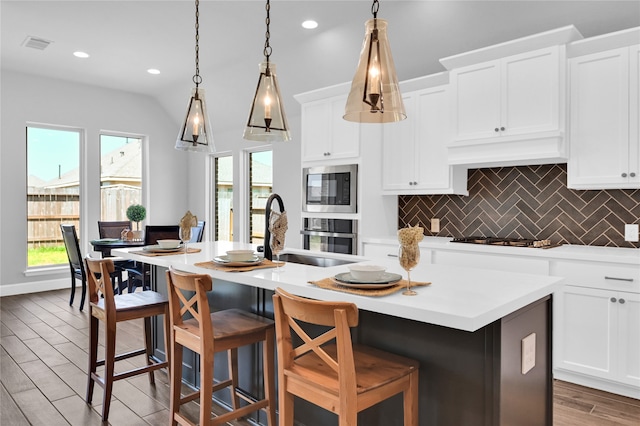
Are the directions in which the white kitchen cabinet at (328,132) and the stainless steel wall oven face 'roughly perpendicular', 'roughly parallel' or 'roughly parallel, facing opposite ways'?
roughly parallel

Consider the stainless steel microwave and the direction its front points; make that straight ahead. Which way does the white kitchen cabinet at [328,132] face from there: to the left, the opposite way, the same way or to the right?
the same way

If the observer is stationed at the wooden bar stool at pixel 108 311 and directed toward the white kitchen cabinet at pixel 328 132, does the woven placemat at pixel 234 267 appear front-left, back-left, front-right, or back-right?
front-right

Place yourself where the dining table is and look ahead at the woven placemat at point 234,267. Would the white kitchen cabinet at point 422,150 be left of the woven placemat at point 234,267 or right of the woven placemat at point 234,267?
left

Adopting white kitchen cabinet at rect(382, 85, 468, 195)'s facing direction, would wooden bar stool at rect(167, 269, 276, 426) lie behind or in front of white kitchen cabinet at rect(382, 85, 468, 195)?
in front

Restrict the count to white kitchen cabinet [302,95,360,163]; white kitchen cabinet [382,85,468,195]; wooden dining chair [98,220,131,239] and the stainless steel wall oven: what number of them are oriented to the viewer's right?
0

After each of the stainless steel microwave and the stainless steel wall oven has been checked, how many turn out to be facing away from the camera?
0

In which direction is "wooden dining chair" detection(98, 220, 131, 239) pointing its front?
toward the camera

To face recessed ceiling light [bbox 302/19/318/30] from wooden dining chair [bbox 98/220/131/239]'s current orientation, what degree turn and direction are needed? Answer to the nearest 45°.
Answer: approximately 45° to its left

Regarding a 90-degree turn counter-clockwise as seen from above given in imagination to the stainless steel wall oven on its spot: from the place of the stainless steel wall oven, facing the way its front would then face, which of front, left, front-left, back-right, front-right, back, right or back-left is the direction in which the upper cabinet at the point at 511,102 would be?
front

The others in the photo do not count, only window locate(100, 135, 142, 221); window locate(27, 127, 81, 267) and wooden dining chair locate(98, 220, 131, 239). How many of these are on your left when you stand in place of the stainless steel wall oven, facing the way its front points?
0

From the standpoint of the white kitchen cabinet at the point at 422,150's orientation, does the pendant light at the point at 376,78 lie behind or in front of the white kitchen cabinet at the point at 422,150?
in front

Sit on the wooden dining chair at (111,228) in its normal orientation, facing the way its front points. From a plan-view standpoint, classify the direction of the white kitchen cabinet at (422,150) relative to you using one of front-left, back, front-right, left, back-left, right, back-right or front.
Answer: front-left

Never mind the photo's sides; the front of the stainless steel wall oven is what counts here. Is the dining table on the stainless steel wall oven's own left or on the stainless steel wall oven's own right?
on the stainless steel wall oven's own right

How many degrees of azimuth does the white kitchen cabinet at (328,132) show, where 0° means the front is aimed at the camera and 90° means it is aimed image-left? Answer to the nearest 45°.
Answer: approximately 45°

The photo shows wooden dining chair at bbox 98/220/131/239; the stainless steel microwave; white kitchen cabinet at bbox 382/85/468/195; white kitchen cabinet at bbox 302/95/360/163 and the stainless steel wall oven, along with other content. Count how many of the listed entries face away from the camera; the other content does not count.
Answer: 0

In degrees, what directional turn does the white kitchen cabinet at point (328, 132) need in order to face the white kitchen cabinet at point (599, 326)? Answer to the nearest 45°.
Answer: approximately 90° to its left

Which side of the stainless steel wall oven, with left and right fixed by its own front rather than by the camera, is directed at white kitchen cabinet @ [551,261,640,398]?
left

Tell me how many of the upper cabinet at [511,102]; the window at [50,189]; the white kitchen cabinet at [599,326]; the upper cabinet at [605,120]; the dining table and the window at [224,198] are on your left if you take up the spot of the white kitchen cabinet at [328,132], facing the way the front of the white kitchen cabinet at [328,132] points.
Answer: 3

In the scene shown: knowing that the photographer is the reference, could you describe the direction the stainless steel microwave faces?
facing the viewer and to the left of the viewer
